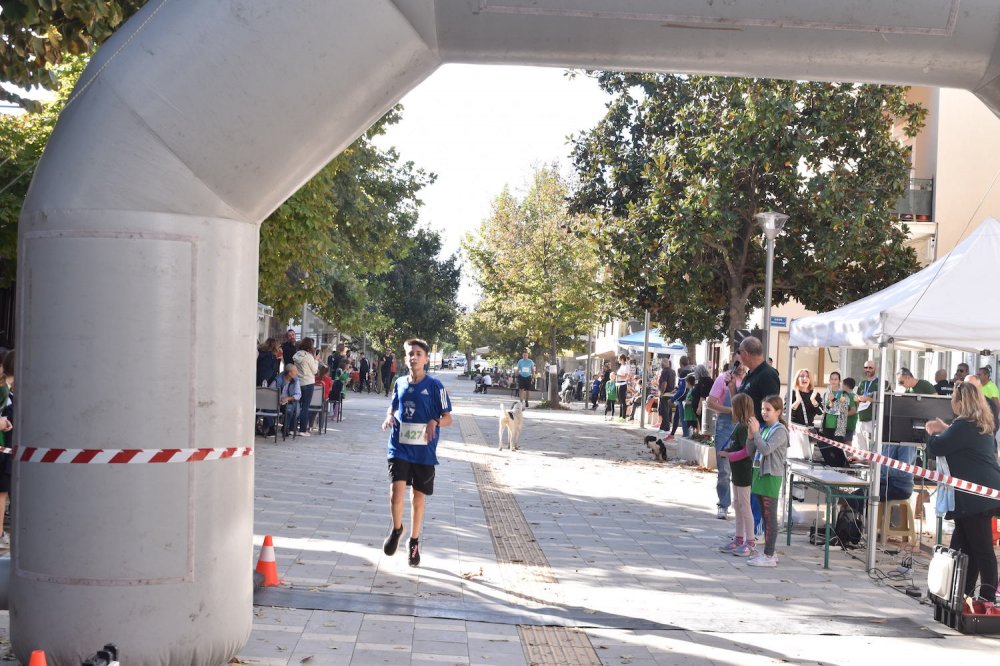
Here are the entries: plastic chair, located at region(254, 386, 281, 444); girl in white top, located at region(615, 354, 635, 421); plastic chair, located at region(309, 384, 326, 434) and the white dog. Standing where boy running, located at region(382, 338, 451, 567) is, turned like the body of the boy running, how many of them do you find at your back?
4

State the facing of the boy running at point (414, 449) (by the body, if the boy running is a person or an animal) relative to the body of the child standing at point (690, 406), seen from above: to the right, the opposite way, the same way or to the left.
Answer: to the left

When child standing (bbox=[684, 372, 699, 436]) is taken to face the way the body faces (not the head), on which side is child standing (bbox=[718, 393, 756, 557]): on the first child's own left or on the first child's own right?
on the first child's own left

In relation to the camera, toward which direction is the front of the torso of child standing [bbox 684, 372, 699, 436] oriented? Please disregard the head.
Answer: to the viewer's left

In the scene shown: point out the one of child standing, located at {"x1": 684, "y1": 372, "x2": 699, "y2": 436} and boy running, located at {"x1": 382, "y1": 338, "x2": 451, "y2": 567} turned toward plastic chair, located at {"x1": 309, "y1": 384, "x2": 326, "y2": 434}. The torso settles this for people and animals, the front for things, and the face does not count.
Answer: the child standing

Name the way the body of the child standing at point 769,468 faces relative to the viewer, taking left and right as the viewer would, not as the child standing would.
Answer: facing to the left of the viewer

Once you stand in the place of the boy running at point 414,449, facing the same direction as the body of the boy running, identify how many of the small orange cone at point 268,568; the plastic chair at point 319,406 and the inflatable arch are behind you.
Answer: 1

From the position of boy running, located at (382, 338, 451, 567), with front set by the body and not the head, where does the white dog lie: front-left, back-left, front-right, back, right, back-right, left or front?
back

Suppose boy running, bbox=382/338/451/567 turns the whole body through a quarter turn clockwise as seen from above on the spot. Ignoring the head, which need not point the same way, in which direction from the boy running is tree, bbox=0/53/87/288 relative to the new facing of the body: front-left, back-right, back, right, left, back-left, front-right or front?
front-right

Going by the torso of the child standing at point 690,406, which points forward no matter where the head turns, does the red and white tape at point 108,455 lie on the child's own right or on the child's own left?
on the child's own left
